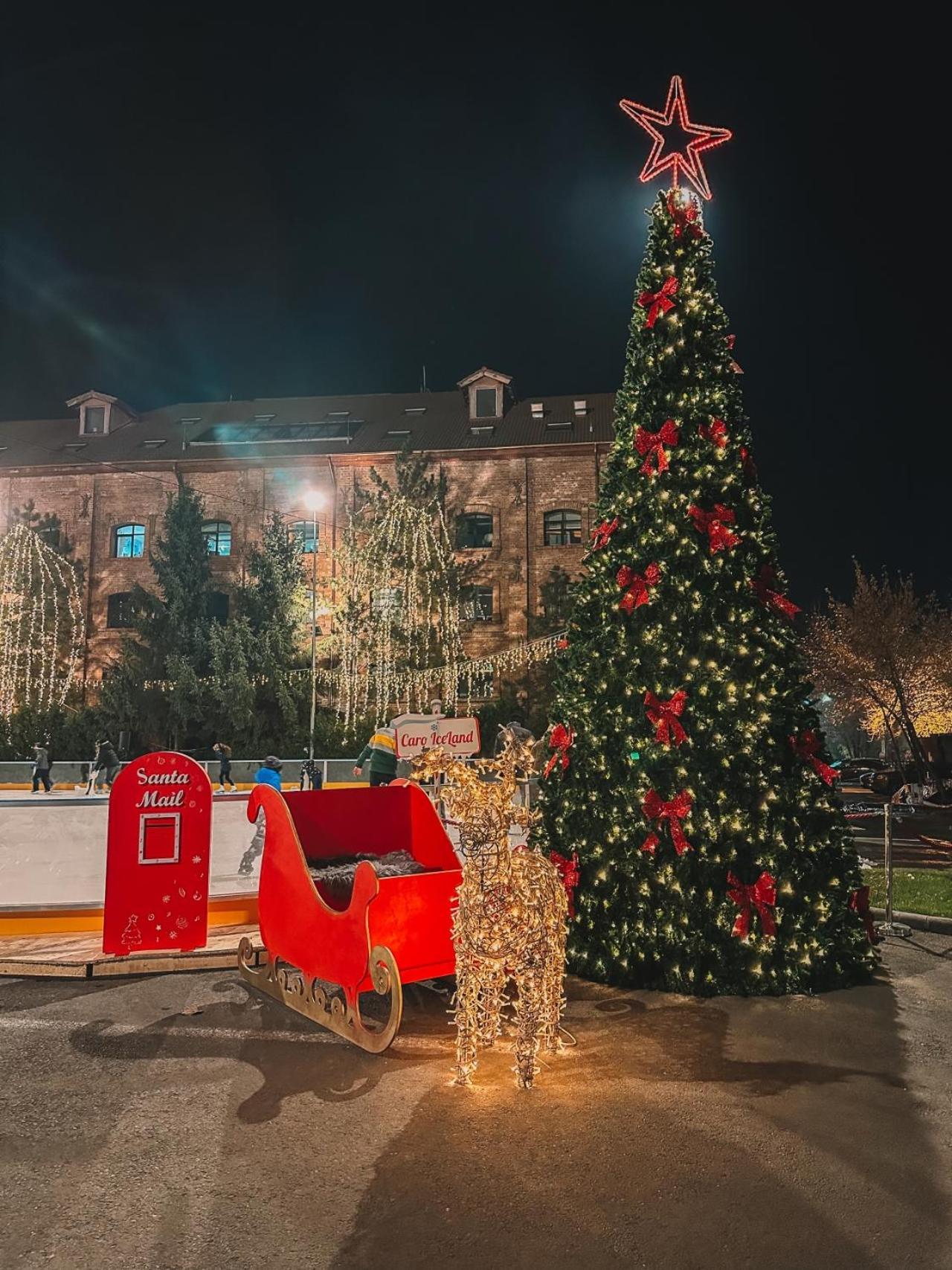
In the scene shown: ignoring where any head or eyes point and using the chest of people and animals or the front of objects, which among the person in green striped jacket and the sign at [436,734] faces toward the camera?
the sign

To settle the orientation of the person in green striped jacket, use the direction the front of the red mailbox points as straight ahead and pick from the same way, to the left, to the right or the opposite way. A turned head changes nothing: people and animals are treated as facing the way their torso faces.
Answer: the opposite way

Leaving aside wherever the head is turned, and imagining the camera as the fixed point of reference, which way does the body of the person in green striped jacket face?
away from the camera

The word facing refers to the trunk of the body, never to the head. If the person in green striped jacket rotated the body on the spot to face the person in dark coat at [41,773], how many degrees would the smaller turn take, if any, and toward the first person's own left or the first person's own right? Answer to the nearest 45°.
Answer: approximately 45° to the first person's own left

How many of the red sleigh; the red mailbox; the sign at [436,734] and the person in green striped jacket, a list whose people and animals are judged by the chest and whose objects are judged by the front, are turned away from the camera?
1

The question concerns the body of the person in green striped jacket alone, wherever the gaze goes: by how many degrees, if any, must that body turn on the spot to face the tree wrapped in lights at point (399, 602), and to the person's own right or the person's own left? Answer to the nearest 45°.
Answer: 0° — they already face it

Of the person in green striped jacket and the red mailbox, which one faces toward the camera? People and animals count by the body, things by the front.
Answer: the red mailbox

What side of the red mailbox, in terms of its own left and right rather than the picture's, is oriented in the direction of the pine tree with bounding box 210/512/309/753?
back

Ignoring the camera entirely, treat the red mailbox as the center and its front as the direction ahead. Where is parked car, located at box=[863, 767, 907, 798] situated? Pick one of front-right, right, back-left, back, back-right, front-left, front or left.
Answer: back-left

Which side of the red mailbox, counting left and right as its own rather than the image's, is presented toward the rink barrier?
back

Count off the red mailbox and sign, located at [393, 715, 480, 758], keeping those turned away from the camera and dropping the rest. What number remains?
0

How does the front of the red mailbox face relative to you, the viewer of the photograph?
facing the viewer

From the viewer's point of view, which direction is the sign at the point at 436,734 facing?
toward the camera

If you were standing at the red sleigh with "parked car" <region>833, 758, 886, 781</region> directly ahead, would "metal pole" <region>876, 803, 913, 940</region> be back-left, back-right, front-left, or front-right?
front-right

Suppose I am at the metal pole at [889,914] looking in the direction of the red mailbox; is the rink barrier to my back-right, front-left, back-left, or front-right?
front-right
